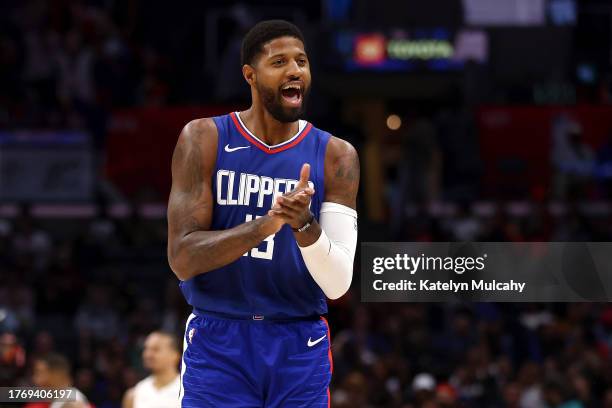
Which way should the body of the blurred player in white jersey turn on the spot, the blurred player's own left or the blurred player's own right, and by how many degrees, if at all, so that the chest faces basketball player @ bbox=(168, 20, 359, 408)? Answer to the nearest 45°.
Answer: approximately 45° to the blurred player's own left

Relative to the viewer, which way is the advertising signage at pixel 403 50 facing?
toward the camera

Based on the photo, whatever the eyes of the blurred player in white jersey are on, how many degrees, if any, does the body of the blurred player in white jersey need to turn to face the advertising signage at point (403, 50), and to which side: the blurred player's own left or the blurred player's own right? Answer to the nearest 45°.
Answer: approximately 180°

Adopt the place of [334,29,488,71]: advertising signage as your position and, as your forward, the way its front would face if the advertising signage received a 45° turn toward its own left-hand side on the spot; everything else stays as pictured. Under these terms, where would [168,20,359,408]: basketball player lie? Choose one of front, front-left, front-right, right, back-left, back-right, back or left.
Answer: front-right

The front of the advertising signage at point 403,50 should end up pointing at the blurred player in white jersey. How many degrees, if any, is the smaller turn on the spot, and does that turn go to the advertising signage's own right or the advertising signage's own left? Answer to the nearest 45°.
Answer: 0° — it already faces them

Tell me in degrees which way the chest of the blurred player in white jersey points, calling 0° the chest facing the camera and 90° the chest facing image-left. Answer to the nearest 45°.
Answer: approximately 45°

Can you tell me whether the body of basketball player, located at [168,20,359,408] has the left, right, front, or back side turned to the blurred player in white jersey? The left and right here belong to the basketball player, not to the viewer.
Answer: back
